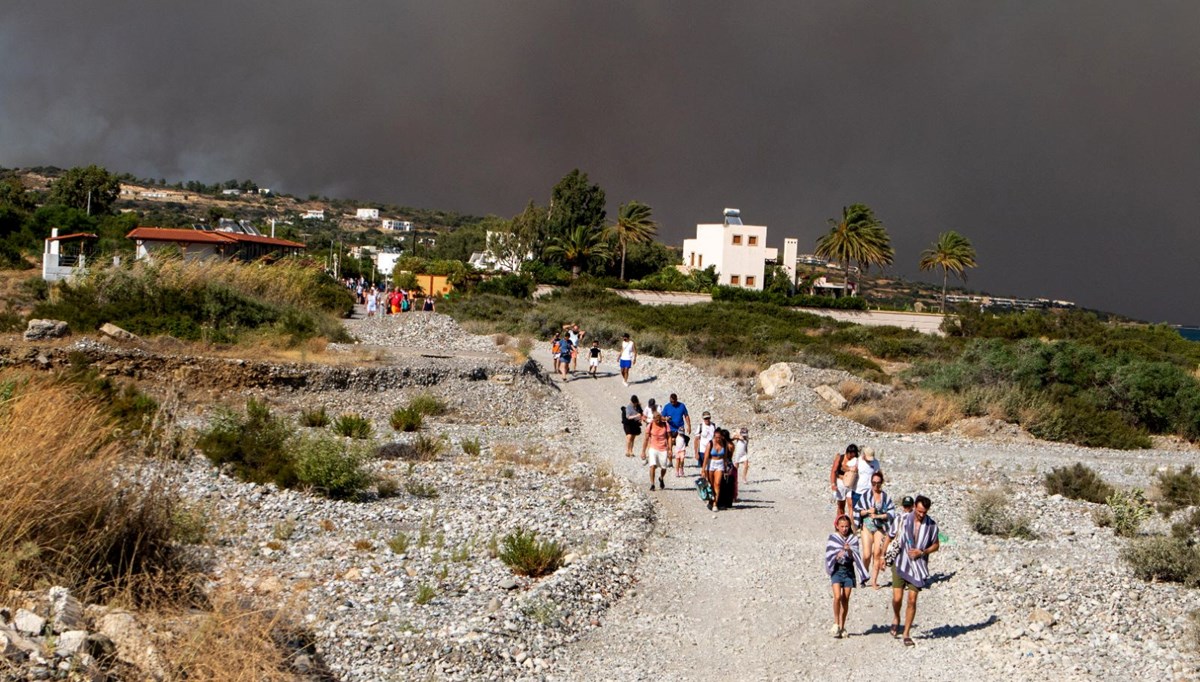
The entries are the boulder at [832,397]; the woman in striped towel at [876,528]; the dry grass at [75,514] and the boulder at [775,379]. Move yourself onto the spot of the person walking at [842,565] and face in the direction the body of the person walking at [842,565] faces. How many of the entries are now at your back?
3

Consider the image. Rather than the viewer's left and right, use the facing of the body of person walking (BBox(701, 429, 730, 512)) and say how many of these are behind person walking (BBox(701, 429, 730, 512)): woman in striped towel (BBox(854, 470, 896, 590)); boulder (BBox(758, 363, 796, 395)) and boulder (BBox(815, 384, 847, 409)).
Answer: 2

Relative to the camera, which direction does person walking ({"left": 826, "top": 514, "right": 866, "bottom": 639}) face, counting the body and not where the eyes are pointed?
toward the camera

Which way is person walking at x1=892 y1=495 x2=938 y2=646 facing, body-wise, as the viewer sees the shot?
toward the camera

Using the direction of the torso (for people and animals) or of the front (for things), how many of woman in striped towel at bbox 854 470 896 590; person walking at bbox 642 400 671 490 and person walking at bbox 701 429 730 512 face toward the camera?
3

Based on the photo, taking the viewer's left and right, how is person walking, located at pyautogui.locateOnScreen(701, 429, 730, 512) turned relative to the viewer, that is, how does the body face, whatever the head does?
facing the viewer

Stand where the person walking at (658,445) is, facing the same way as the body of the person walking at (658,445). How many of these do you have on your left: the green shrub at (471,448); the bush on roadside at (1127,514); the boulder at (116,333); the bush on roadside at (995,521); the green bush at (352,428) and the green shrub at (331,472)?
2

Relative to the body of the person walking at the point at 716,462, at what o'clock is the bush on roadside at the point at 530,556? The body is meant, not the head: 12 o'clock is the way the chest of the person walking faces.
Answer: The bush on roadside is roughly at 1 o'clock from the person walking.

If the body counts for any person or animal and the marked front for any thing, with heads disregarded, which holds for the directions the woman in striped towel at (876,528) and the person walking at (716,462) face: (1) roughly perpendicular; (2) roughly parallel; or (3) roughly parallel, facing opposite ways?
roughly parallel

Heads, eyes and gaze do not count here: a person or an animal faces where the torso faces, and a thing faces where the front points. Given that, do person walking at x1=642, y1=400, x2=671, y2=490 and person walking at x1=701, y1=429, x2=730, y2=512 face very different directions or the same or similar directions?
same or similar directions

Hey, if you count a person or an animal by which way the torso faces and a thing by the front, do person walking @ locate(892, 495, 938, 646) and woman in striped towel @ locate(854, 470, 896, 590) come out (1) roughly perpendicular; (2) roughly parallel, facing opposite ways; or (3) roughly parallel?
roughly parallel

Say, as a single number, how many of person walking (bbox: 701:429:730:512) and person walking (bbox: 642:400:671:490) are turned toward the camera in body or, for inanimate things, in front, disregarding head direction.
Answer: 2

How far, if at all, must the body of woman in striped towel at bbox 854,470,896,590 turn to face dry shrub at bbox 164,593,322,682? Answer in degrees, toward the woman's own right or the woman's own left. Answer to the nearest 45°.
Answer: approximately 45° to the woman's own right

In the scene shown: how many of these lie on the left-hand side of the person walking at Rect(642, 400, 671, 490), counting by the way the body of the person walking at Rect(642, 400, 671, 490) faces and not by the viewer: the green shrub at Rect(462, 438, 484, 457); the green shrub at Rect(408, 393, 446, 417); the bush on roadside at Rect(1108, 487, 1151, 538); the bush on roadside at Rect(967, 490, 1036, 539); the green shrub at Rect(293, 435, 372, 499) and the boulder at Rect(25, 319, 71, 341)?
2

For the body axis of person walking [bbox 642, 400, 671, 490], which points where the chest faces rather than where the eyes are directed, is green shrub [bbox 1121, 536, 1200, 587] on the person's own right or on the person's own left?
on the person's own left
